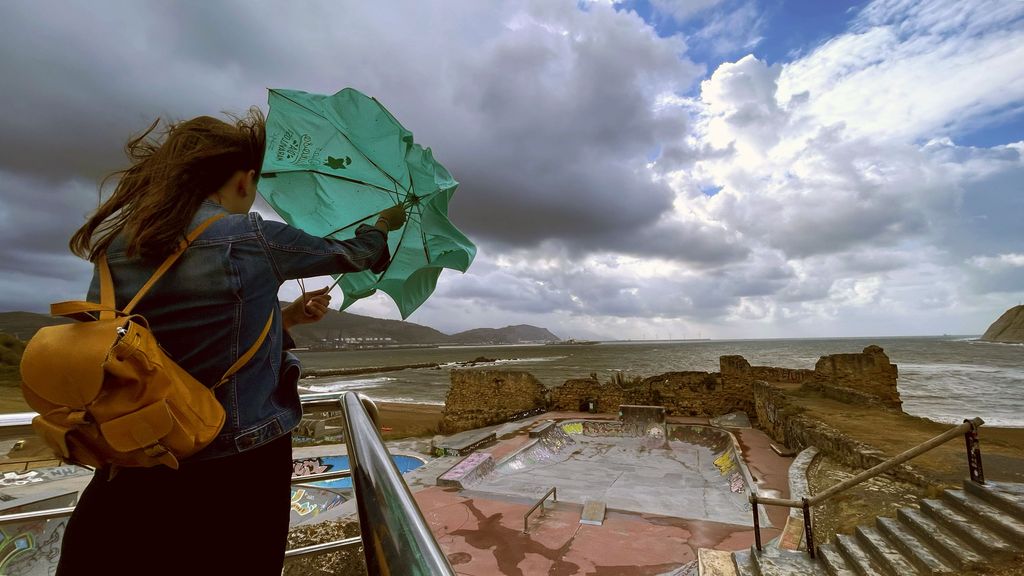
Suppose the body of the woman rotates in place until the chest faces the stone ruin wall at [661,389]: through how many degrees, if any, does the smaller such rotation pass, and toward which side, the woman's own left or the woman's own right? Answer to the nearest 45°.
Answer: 0° — they already face it

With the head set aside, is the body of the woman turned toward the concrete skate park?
yes

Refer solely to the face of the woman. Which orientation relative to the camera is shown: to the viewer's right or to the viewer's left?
to the viewer's right

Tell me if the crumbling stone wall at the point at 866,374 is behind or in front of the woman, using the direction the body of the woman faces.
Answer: in front

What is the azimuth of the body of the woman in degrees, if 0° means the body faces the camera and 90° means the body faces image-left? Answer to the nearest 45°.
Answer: approximately 225°

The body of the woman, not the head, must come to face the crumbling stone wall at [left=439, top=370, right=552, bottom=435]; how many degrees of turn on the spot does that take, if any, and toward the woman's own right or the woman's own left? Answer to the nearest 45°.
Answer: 0° — they already face it

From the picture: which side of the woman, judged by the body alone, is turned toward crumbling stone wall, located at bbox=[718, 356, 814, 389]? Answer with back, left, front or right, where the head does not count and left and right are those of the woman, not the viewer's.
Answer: front

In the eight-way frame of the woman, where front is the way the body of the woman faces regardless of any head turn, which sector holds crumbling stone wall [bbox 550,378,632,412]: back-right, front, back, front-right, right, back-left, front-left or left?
front

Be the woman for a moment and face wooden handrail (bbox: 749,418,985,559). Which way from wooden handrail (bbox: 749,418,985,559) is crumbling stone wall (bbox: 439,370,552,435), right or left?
left

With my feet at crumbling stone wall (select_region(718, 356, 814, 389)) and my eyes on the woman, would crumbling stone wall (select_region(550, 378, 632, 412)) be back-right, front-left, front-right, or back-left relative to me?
front-right

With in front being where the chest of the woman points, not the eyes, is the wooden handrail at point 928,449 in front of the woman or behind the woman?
in front
